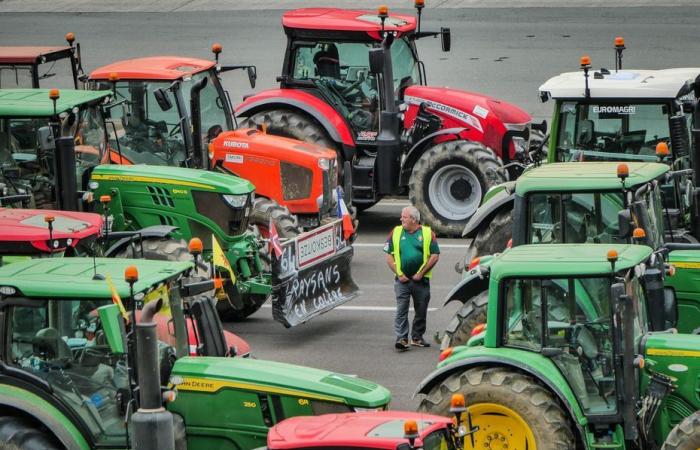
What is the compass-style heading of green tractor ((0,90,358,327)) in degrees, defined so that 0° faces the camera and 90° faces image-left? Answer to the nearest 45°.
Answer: approximately 315°

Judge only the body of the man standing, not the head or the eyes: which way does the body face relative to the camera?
toward the camera

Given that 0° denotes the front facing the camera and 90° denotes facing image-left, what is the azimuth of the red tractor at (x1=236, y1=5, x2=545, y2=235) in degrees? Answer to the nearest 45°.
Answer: approximately 315°

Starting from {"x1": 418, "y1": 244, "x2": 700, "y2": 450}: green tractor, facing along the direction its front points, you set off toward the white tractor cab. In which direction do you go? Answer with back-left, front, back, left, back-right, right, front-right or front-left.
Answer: left

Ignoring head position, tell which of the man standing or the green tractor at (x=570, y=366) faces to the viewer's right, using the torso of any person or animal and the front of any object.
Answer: the green tractor

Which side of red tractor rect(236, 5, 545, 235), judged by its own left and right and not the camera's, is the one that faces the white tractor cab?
front

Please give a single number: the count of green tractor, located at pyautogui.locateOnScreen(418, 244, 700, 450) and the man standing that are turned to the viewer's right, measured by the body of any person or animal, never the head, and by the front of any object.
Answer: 1

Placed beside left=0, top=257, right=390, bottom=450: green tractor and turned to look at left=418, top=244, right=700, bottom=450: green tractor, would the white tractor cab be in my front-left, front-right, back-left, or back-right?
front-left

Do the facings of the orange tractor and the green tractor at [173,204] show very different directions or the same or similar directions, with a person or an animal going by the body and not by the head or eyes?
same or similar directions

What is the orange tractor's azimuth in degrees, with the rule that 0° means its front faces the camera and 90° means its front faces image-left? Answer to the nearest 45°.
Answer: approximately 315°

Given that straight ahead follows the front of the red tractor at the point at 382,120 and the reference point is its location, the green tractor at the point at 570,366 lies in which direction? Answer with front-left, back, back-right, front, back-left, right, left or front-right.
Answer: front-right

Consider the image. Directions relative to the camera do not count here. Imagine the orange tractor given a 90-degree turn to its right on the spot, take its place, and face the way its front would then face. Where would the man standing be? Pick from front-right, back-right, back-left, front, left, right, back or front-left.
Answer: left

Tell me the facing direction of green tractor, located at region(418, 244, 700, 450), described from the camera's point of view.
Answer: facing to the right of the viewer

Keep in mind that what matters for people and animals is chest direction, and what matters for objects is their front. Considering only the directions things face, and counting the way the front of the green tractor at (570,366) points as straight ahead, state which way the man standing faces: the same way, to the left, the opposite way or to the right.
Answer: to the right

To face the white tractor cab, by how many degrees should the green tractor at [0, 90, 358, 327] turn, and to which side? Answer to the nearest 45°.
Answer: approximately 45° to its left

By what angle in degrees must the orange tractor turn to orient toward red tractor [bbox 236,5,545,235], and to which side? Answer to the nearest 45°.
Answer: approximately 90° to its left

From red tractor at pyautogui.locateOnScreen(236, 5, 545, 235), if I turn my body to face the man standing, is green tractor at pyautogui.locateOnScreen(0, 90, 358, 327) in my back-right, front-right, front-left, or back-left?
front-right

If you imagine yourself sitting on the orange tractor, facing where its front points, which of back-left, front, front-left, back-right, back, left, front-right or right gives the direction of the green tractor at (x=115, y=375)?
front-right
